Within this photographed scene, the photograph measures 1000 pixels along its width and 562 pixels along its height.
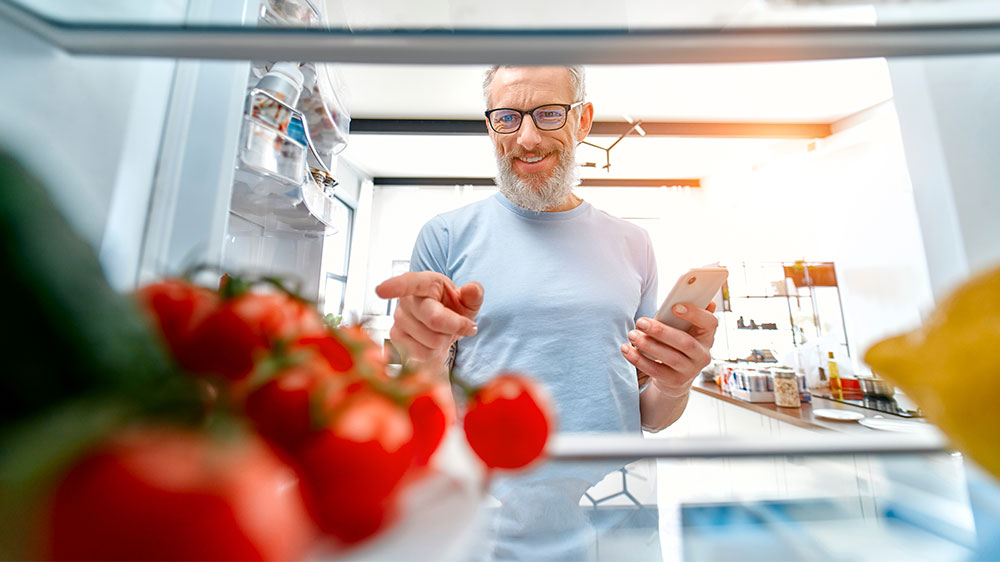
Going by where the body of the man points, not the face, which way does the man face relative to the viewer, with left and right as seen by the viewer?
facing the viewer

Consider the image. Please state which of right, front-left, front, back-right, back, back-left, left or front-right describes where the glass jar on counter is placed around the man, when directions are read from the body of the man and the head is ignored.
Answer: back-left

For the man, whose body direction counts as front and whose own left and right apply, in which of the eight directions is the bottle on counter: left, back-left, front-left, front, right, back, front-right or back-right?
back-left
